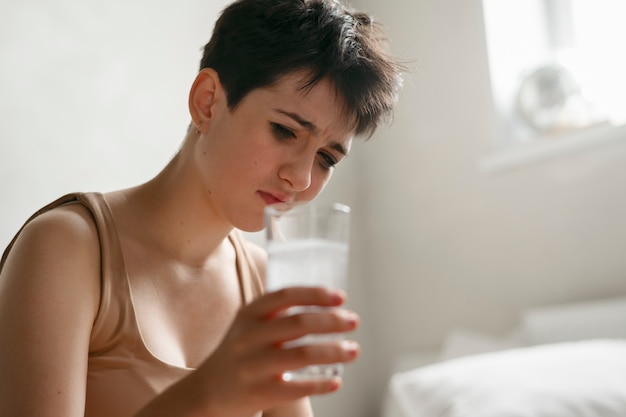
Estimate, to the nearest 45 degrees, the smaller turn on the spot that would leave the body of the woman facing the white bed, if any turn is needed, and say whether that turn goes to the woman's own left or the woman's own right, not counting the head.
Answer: approximately 90° to the woman's own left

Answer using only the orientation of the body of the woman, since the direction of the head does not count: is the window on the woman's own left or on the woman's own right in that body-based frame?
on the woman's own left

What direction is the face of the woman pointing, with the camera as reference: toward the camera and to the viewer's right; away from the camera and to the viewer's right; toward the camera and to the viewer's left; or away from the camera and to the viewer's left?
toward the camera and to the viewer's right

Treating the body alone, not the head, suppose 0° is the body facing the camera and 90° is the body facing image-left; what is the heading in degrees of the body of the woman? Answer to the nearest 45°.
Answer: approximately 315°
